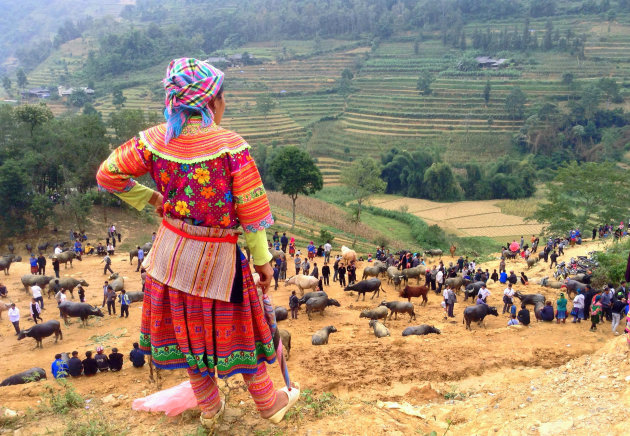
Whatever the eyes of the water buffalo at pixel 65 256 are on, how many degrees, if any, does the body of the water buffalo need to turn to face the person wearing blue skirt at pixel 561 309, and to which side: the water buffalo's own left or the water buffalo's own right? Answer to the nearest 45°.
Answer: approximately 45° to the water buffalo's own right

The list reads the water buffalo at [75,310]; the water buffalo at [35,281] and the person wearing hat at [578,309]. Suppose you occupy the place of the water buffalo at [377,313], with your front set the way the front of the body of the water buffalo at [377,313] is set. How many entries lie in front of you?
2

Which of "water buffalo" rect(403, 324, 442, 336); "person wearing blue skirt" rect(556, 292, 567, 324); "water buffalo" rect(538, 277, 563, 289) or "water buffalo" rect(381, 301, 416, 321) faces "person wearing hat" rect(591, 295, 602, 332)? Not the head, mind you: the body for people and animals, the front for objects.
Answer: "water buffalo" rect(403, 324, 442, 336)

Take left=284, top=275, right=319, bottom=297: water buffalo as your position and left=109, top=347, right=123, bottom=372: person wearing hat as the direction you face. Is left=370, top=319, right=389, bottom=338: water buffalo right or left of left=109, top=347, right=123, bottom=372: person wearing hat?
left

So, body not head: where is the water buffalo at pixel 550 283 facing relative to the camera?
to the viewer's left

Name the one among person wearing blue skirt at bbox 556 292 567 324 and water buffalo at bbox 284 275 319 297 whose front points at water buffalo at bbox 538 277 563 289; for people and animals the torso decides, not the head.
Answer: the person wearing blue skirt

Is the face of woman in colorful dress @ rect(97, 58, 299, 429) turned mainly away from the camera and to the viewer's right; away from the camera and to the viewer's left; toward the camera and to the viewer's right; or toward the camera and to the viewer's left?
away from the camera and to the viewer's right
